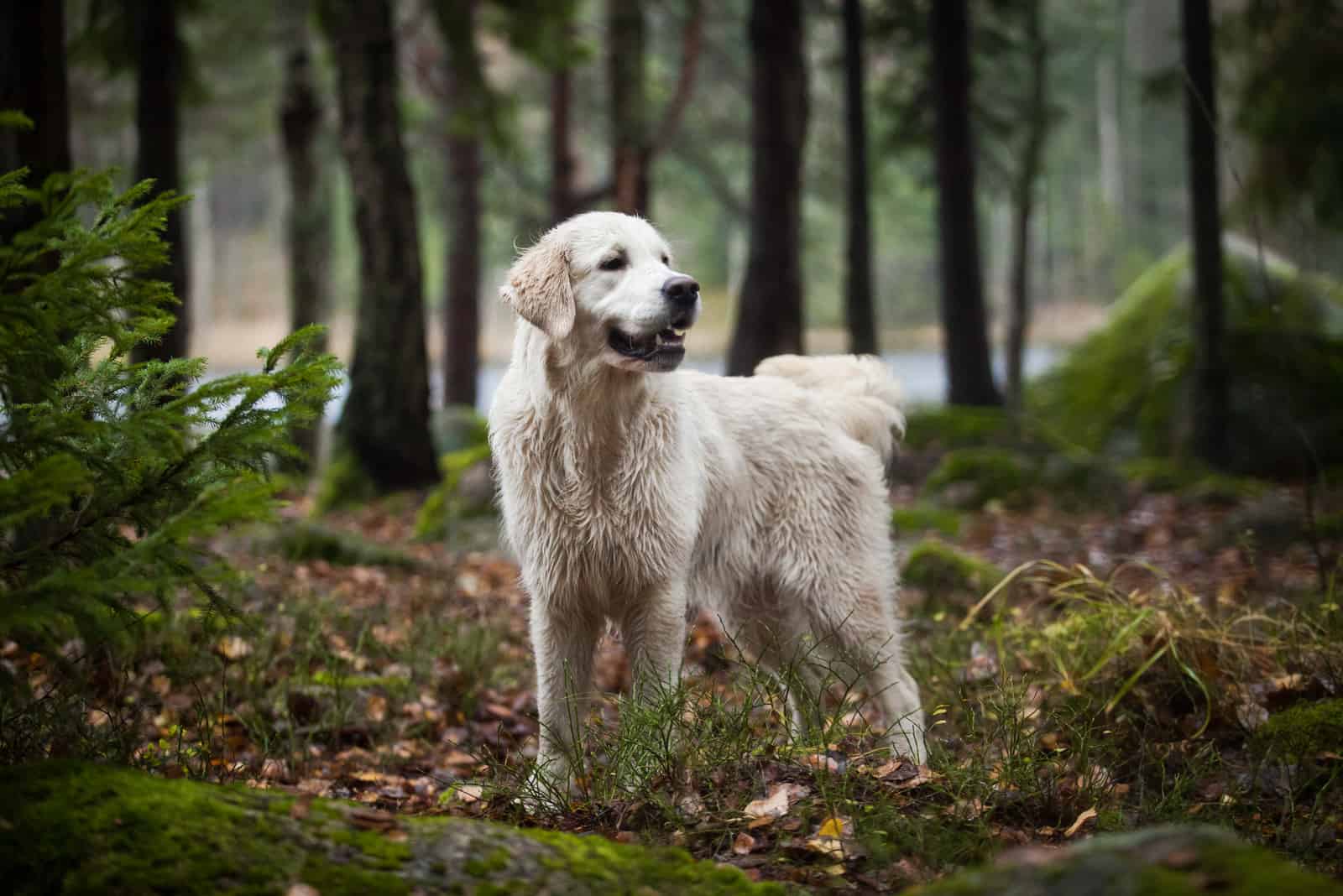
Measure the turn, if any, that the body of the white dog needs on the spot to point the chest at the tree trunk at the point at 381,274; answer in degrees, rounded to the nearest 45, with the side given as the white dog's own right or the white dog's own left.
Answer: approximately 135° to the white dog's own right

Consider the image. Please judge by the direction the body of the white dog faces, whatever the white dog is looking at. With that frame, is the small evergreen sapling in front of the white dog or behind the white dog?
in front

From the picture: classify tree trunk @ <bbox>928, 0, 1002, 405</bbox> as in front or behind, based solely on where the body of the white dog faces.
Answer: behind

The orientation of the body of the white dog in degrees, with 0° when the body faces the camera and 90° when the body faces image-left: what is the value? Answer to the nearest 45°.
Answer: approximately 45°

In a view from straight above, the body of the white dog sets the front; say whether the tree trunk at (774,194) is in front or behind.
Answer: behind

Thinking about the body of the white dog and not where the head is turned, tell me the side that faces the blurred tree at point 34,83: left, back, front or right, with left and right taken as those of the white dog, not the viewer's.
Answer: right

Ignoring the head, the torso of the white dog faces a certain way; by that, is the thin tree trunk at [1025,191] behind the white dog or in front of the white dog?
behind

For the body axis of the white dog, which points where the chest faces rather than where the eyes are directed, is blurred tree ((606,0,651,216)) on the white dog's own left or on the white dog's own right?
on the white dog's own right

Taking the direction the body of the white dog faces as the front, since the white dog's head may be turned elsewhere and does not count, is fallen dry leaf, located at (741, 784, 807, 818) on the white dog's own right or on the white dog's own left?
on the white dog's own left
